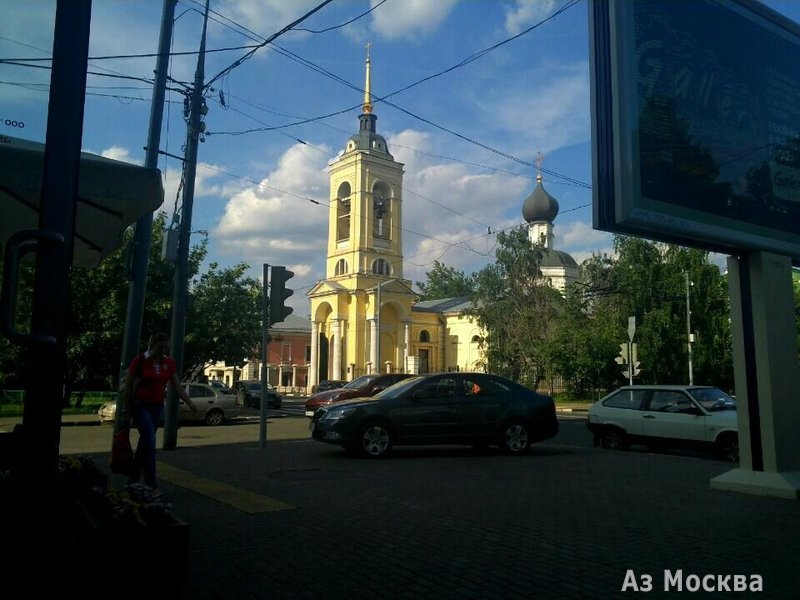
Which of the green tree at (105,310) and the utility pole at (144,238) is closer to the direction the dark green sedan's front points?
the utility pole

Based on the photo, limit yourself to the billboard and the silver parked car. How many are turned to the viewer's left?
1

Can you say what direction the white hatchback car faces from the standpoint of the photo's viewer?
facing the viewer and to the right of the viewer

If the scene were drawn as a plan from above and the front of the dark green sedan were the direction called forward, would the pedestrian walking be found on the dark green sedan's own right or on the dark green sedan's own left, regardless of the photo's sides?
on the dark green sedan's own left

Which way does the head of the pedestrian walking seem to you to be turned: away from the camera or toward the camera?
toward the camera

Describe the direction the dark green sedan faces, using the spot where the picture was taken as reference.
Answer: facing to the left of the viewer

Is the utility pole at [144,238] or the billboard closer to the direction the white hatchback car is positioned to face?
the billboard
